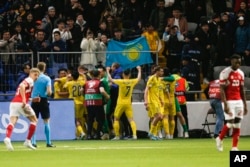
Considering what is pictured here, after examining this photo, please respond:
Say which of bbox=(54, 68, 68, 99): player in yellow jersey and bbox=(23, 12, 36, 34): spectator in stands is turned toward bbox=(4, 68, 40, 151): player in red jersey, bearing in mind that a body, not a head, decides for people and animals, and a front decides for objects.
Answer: the spectator in stands

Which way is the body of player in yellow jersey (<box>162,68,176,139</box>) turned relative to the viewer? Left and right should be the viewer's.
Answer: facing away from the viewer

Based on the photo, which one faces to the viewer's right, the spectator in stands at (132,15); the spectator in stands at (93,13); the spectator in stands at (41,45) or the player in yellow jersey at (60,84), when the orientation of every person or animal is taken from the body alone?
the player in yellow jersey

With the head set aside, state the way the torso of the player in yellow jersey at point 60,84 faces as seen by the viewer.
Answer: to the viewer's right

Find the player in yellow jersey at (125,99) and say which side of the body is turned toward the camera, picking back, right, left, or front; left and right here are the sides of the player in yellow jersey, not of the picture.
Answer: back

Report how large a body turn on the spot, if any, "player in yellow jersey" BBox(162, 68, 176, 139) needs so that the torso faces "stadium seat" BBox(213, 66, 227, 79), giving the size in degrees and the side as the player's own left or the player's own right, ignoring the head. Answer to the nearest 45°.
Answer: approximately 45° to the player's own right
